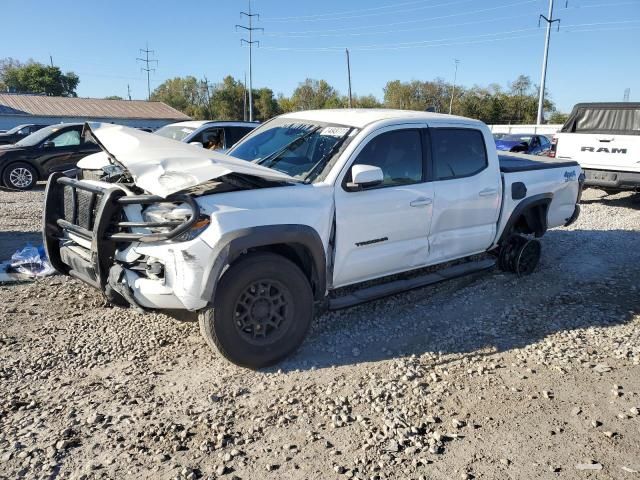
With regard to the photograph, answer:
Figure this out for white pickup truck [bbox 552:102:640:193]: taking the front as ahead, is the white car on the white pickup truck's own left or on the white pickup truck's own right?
on the white pickup truck's own left

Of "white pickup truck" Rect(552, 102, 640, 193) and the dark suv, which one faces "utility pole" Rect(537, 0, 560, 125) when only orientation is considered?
the white pickup truck

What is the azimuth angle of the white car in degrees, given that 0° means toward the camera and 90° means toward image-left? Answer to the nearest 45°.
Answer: approximately 45°

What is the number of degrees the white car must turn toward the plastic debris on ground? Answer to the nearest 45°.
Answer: approximately 45° to its left

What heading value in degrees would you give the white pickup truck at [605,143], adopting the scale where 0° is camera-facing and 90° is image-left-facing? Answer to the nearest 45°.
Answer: approximately 180°

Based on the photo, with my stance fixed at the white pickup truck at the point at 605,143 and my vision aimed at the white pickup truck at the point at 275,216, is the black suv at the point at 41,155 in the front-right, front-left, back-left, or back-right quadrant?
front-right

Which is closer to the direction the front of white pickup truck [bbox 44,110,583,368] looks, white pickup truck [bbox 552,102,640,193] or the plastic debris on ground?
the plastic debris on ground

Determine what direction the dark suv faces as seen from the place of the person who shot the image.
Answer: facing the viewer and to the left of the viewer

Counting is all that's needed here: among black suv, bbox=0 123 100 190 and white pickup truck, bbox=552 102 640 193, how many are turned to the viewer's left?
1

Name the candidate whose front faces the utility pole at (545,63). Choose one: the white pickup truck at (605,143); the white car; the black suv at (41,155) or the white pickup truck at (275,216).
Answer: the white pickup truck at (605,143)

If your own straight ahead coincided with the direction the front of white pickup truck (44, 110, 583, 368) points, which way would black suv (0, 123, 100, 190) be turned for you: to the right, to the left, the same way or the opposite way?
the same way

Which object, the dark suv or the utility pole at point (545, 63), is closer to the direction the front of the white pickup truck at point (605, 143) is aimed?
the utility pole

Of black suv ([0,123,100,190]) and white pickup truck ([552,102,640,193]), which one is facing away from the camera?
the white pickup truck

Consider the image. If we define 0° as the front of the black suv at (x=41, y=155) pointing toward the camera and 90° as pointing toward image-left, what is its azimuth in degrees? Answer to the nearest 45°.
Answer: approximately 90°

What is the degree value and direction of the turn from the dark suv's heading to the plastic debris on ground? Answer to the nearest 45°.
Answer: approximately 45° to its left

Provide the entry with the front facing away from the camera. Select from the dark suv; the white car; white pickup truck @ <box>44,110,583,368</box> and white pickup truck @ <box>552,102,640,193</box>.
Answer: white pickup truck @ <box>552,102,640,193</box>

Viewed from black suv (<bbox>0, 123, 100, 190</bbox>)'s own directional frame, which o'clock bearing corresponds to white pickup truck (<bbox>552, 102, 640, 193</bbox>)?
The white pickup truck is roughly at 7 o'clock from the black suv.

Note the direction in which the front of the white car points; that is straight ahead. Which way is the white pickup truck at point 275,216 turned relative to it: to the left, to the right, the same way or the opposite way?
the same way
